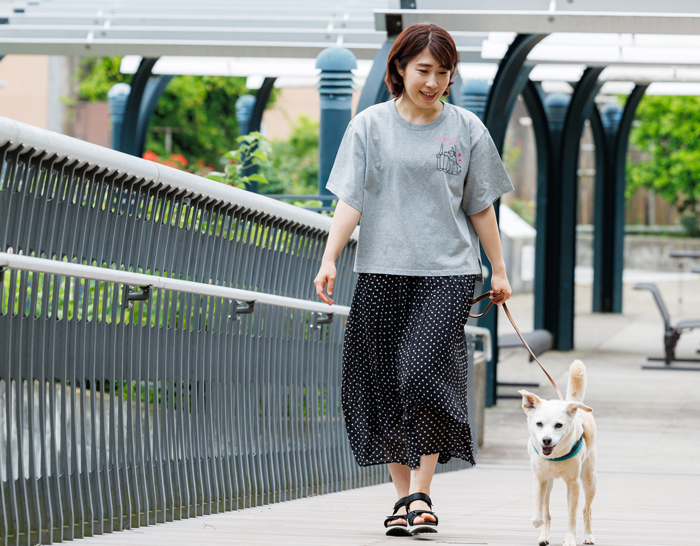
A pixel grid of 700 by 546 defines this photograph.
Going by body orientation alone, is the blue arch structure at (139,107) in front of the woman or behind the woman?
behind

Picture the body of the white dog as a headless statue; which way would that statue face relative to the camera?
toward the camera

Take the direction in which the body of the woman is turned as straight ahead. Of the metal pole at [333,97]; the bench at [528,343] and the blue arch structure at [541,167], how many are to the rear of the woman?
3

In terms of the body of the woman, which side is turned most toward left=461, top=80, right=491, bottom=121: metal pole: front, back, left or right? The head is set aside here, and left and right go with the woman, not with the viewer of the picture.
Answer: back

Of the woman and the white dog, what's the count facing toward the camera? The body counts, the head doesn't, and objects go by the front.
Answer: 2

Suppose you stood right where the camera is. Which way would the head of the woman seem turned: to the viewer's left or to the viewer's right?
to the viewer's right

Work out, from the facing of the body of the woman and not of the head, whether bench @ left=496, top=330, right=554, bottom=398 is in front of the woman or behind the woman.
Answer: behind
